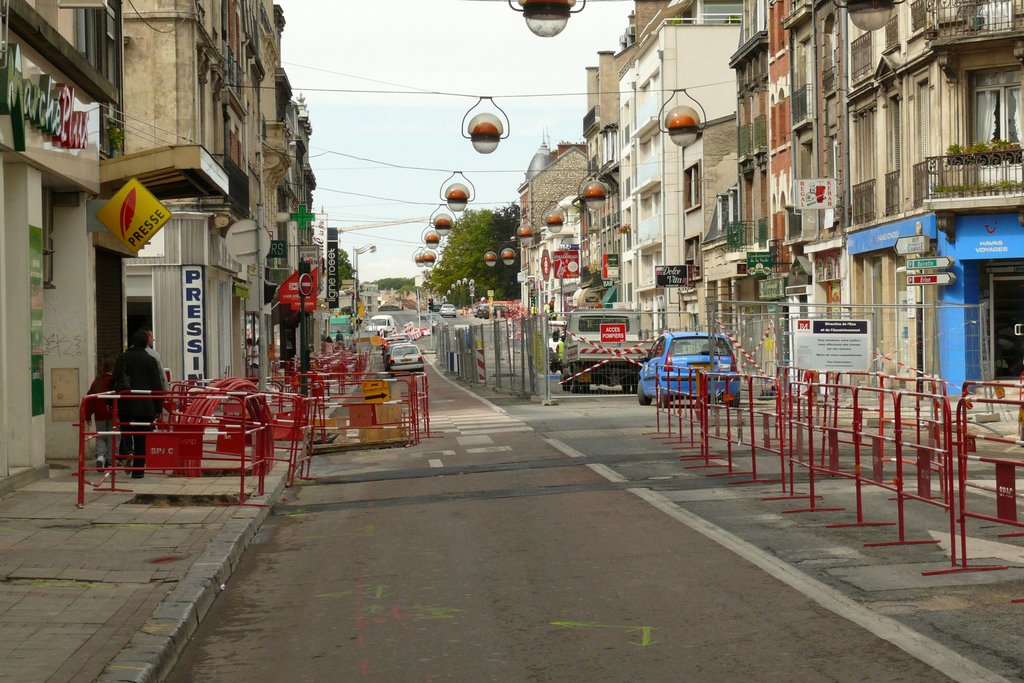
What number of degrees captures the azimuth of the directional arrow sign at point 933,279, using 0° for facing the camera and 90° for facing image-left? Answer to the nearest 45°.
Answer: approximately 0°

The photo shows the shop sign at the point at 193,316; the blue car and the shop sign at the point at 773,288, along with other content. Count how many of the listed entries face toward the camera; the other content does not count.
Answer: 2

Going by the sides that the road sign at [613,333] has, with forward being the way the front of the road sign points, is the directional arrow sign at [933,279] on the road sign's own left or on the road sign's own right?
on the road sign's own left

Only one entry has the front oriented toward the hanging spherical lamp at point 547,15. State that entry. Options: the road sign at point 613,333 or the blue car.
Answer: the road sign

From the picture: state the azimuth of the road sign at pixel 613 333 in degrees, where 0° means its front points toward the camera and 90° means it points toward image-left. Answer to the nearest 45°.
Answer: approximately 0°

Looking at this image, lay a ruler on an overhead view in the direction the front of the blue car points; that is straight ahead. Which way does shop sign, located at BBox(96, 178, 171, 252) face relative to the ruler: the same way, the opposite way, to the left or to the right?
the opposite way
